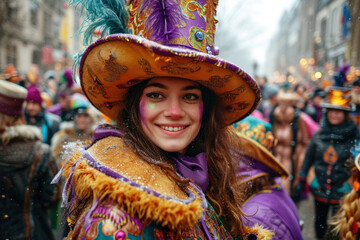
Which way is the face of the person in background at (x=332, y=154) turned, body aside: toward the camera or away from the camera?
toward the camera

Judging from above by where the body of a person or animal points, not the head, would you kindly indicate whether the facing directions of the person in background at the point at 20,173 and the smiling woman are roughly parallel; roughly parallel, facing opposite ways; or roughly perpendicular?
roughly parallel, facing opposite ways

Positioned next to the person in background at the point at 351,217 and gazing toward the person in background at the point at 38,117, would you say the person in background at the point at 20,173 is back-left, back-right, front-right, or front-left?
front-left

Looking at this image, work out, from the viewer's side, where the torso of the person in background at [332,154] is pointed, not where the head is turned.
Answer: toward the camera

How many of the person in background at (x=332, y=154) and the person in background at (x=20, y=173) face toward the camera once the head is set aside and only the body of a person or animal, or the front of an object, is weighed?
1

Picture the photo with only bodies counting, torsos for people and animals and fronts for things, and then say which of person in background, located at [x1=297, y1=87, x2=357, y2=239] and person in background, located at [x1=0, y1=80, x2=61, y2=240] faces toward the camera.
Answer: person in background, located at [x1=297, y1=87, x2=357, y2=239]

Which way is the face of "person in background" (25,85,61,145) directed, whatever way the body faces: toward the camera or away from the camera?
toward the camera

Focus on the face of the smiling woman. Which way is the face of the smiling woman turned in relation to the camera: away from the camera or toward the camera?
toward the camera

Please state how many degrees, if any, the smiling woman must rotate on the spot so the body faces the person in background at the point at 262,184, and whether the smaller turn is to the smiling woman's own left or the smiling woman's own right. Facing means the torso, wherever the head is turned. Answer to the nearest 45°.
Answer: approximately 90° to the smiling woman's own left

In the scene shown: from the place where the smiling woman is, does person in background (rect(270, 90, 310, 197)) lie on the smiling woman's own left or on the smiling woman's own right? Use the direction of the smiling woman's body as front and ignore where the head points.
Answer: on the smiling woman's own left

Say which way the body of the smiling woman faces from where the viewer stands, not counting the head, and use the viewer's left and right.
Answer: facing the viewer and to the right of the viewer

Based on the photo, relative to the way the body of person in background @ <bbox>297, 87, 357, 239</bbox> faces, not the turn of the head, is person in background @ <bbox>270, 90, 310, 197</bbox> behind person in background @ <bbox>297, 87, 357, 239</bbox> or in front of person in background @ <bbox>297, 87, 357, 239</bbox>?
behind

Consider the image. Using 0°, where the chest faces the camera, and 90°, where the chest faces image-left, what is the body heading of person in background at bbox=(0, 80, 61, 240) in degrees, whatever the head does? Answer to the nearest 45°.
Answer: approximately 180°

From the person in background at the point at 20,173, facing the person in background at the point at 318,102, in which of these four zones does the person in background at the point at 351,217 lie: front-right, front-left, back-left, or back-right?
front-right
